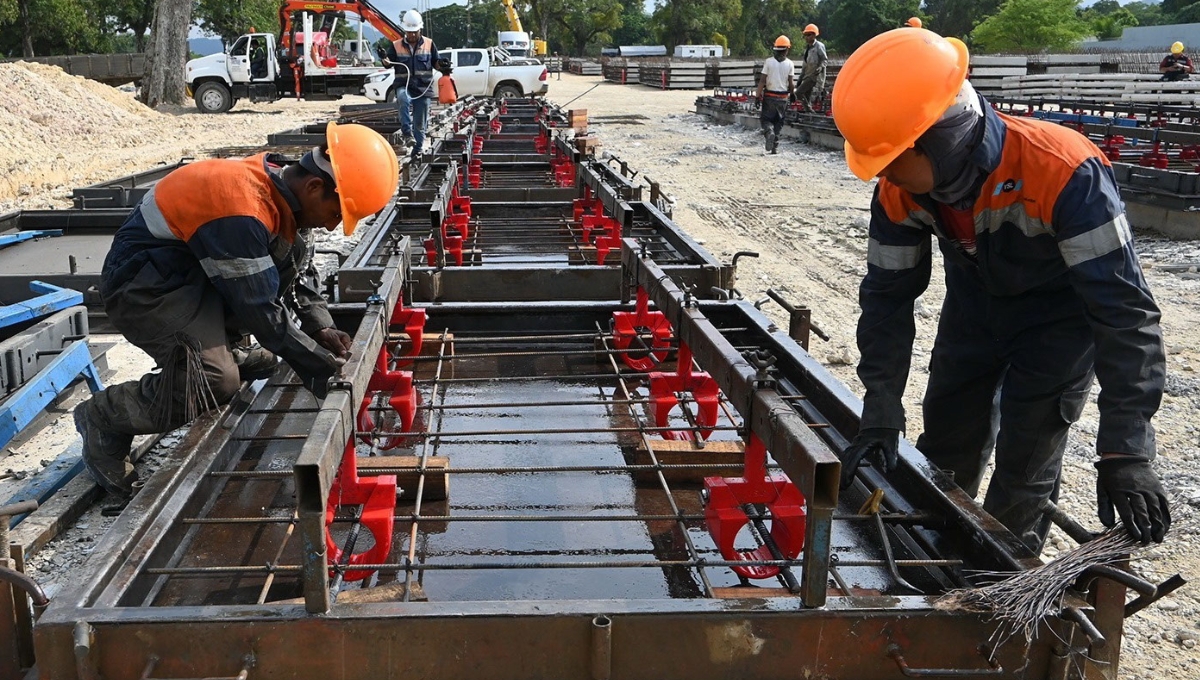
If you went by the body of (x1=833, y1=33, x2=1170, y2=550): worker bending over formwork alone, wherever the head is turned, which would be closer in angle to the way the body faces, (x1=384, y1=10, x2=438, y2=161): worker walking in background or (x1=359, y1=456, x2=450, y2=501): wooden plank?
the wooden plank

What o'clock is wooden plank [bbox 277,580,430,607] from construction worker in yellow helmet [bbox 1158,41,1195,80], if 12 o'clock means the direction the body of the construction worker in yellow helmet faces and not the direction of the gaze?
The wooden plank is roughly at 12 o'clock from the construction worker in yellow helmet.

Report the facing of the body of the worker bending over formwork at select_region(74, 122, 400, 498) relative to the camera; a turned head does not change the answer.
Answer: to the viewer's right

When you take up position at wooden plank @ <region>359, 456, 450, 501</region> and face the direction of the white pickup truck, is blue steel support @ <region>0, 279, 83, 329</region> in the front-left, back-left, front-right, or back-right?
front-left

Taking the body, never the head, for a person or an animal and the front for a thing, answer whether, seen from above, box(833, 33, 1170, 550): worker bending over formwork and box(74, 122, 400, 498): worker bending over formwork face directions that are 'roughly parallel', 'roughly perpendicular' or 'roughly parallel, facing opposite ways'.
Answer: roughly parallel, facing opposite ways

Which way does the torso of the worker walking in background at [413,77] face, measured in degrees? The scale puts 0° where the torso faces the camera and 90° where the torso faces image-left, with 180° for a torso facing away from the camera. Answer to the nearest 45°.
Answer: approximately 0°

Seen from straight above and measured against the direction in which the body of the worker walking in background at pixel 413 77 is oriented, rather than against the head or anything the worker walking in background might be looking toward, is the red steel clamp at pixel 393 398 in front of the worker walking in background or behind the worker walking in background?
in front

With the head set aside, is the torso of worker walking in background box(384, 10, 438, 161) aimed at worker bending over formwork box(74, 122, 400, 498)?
yes

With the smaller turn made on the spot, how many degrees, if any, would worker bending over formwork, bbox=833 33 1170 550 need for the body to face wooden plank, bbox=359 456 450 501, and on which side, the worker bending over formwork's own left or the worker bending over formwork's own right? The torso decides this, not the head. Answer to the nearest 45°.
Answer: approximately 45° to the worker bending over formwork's own right

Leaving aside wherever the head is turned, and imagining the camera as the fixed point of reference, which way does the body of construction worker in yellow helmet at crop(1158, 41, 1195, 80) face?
toward the camera

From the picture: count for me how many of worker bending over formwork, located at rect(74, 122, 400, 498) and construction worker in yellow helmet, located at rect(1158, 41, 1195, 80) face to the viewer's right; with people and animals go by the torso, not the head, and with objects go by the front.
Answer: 1
